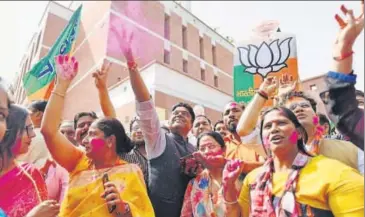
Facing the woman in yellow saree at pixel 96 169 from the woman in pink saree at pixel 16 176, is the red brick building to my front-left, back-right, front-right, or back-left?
front-left

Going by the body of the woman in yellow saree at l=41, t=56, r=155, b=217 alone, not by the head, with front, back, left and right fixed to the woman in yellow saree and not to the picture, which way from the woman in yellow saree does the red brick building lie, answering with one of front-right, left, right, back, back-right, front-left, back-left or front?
back-right

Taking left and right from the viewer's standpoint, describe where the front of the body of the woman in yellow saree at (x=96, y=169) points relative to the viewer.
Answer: facing the viewer and to the left of the viewer

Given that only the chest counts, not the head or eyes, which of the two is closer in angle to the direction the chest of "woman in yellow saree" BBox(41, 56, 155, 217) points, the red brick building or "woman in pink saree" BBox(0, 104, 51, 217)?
the woman in pink saree

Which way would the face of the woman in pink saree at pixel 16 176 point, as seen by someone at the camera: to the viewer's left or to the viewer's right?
to the viewer's right
